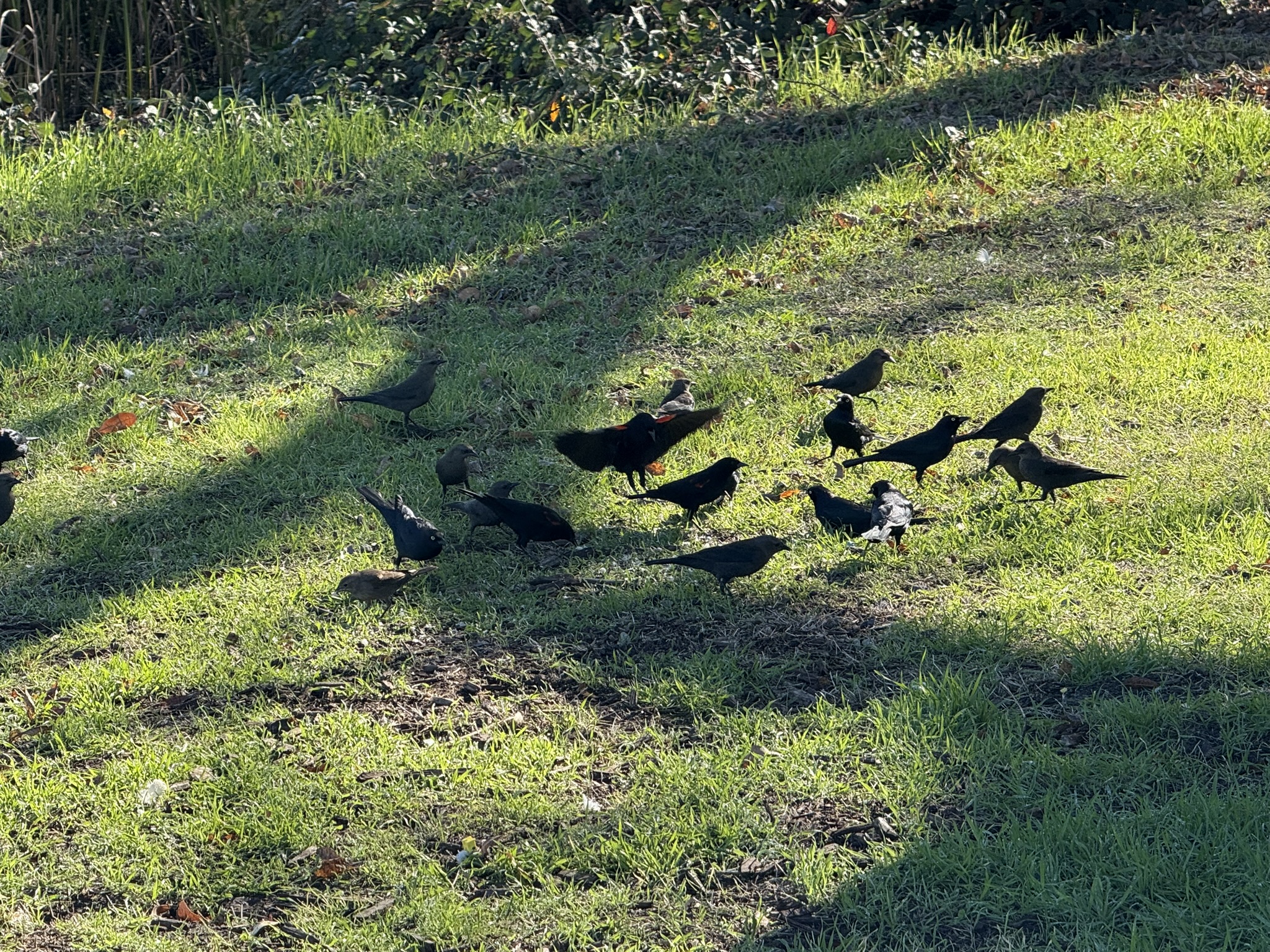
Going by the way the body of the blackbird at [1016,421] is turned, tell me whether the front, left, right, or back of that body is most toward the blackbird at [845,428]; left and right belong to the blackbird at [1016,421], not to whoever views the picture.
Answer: back

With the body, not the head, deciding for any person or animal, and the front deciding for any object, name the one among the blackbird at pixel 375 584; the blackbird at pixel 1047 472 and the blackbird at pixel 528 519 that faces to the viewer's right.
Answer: the blackbird at pixel 528 519

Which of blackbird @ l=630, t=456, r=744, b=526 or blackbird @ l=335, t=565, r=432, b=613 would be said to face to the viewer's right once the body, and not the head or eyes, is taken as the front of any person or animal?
blackbird @ l=630, t=456, r=744, b=526

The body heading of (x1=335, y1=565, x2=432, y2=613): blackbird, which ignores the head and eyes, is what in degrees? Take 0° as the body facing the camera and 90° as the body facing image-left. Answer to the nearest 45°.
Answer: approximately 90°

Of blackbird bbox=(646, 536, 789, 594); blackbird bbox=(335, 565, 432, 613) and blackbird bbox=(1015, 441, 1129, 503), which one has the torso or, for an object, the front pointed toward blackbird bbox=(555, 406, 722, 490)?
blackbird bbox=(1015, 441, 1129, 503)

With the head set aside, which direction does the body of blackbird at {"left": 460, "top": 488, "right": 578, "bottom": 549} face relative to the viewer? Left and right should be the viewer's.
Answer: facing to the right of the viewer

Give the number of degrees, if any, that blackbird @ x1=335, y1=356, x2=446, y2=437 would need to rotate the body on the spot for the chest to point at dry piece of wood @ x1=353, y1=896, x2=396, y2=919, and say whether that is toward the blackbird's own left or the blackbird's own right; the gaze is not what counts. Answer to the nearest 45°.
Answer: approximately 90° to the blackbird's own right

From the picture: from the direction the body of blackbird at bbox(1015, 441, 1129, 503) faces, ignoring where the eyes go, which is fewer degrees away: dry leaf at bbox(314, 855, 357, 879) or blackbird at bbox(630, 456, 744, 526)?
the blackbird

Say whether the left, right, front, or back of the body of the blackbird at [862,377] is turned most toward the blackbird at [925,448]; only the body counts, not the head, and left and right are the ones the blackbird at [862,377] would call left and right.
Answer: right

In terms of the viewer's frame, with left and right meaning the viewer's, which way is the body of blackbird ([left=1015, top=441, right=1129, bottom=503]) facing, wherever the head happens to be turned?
facing to the left of the viewer

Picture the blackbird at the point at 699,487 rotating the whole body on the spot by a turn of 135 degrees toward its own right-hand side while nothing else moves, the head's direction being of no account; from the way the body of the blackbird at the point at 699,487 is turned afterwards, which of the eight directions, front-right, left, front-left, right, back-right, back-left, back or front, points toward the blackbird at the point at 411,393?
right

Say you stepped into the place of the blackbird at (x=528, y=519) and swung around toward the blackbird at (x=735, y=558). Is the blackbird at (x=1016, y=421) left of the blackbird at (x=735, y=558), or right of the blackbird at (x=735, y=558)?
left

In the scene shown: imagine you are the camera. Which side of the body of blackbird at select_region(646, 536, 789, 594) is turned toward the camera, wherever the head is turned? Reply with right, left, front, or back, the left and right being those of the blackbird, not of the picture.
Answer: right

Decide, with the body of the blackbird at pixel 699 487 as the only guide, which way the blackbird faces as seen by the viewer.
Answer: to the viewer's right
